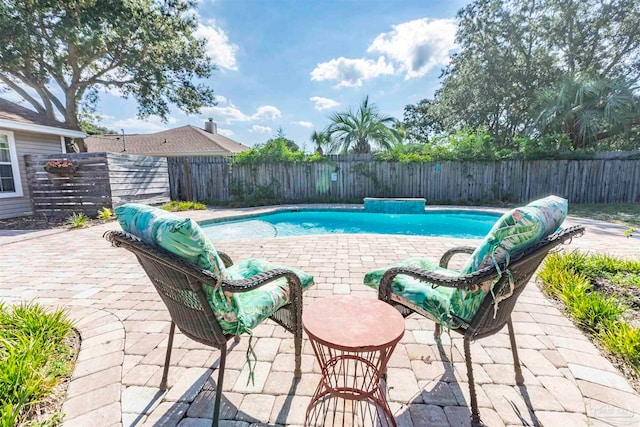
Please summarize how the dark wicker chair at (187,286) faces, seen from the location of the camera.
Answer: facing away from the viewer and to the right of the viewer

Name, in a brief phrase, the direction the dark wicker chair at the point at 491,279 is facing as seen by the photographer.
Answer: facing away from the viewer and to the left of the viewer

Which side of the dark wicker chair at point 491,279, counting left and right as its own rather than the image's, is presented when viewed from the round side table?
left

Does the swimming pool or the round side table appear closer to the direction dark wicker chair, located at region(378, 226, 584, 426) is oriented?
the swimming pool

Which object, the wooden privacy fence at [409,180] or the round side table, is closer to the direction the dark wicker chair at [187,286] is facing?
the wooden privacy fence

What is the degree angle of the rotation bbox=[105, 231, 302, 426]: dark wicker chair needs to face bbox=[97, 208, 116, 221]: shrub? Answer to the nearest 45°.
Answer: approximately 45° to its left

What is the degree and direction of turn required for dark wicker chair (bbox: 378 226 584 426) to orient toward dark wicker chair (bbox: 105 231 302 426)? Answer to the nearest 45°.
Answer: approximately 90° to its left

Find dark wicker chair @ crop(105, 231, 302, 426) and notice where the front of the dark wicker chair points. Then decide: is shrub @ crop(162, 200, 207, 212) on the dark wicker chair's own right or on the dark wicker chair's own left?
on the dark wicker chair's own left
